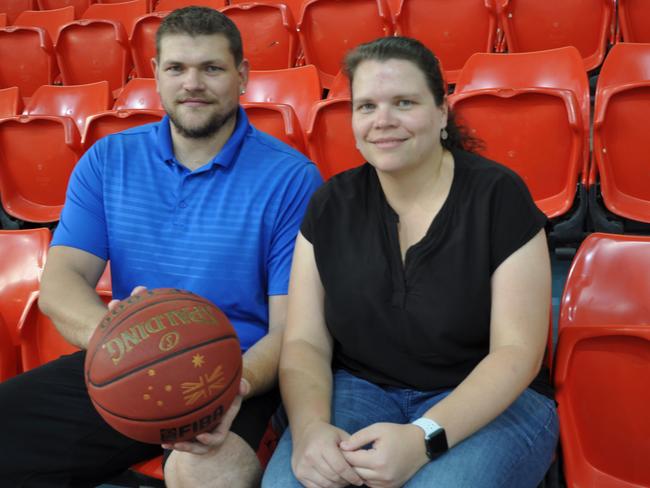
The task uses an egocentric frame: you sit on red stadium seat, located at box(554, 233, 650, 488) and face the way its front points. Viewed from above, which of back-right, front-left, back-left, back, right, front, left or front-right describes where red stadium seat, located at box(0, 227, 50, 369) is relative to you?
right

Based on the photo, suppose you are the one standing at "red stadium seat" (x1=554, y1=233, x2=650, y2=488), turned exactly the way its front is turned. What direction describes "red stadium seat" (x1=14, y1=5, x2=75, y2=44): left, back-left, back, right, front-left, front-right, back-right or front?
back-right

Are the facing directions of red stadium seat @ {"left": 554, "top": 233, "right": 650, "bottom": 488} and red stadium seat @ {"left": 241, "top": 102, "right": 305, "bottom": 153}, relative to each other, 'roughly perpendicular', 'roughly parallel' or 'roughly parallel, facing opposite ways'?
roughly parallel

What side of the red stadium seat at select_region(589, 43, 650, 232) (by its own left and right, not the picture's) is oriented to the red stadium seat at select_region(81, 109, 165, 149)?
right

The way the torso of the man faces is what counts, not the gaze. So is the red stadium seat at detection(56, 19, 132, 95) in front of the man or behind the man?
behind

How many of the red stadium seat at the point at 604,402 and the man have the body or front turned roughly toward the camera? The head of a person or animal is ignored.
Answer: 2

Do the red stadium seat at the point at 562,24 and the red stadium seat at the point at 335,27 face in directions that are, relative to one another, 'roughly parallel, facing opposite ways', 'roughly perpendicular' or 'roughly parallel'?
roughly parallel

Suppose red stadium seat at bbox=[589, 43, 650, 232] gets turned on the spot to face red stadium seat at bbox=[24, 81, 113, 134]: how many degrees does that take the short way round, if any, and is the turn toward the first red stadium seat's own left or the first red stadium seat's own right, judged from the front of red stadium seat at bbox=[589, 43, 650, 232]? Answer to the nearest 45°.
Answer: approximately 90° to the first red stadium seat's own right

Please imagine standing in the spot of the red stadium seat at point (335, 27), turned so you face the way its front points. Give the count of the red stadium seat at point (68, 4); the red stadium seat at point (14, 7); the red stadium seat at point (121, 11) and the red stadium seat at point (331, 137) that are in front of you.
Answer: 1

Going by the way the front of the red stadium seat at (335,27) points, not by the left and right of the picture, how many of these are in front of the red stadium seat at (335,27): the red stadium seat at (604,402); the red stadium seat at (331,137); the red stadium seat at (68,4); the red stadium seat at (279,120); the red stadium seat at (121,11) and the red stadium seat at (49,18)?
3

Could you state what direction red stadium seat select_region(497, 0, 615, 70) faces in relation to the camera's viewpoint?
facing the viewer

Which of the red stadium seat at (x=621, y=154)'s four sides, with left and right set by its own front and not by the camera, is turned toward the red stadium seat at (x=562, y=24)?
back

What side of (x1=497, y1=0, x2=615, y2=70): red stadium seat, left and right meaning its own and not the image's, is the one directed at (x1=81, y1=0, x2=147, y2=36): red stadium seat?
right

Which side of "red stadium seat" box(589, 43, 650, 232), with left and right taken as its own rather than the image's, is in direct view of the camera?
front

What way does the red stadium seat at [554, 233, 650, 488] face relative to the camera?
toward the camera

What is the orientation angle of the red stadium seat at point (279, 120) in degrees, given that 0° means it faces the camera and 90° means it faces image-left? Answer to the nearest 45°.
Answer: approximately 45°

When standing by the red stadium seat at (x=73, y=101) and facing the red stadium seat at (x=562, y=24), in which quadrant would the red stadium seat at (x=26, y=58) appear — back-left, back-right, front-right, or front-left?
back-left

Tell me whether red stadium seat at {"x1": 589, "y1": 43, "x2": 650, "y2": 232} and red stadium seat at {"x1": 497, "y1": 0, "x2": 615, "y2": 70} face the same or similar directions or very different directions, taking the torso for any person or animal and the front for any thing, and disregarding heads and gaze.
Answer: same or similar directions
